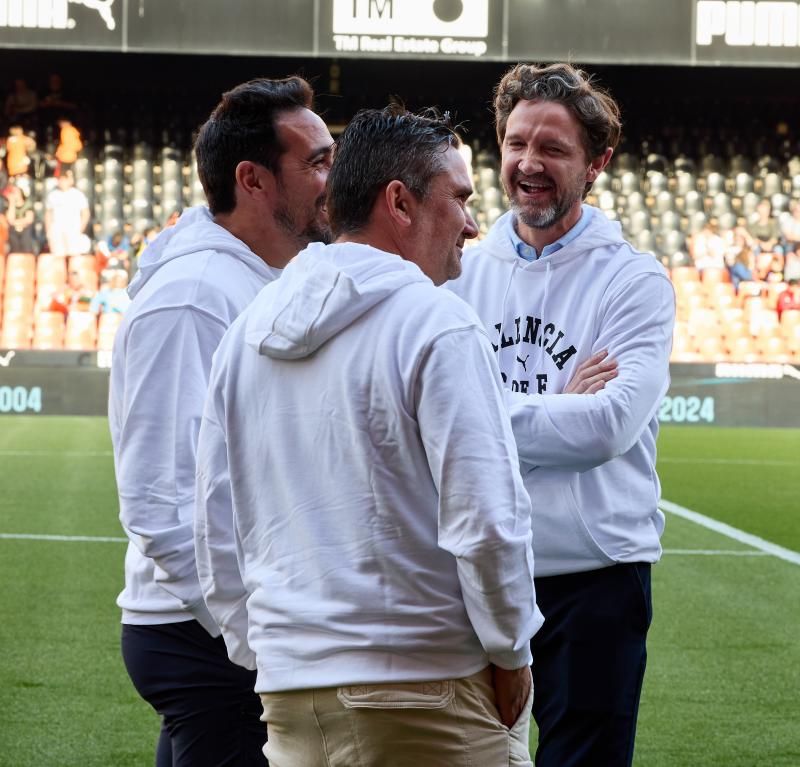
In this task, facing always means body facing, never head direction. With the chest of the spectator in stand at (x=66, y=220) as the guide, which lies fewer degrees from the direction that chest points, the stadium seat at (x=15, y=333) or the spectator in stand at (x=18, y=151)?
the stadium seat

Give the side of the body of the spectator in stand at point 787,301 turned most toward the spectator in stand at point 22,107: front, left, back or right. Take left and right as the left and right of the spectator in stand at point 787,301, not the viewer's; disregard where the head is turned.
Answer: right

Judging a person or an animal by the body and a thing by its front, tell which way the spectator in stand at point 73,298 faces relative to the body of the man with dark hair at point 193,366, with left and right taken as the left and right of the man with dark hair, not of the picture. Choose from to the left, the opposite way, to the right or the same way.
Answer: to the right

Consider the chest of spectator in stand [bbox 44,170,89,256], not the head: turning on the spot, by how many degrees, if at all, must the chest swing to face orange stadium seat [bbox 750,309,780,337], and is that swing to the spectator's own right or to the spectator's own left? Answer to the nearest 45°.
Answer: approximately 90° to the spectator's own left

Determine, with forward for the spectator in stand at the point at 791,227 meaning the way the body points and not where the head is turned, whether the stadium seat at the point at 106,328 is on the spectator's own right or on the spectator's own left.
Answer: on the spectator's own right

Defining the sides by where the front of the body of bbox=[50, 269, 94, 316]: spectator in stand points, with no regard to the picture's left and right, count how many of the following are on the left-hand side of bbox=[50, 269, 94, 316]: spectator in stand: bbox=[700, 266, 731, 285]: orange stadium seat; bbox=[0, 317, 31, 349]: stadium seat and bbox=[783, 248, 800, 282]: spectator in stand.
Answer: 2

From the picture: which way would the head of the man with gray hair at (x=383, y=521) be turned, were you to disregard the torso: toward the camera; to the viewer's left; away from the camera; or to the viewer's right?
to the viewer's right

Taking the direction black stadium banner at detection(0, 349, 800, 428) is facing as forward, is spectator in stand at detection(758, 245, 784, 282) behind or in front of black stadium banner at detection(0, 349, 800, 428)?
behind

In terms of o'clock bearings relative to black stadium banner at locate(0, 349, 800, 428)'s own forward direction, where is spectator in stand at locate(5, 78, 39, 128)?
The spectator in stand is roughly at 4 o'clock from the black stadium banner.

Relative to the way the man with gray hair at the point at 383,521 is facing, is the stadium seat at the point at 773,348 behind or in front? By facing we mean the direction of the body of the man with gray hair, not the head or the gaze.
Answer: in front

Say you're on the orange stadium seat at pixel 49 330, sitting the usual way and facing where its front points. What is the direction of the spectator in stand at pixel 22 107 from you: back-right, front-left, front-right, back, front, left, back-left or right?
back

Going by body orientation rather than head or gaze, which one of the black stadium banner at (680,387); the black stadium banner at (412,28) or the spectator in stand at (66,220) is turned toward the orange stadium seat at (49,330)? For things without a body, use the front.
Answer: the spectator in stand
